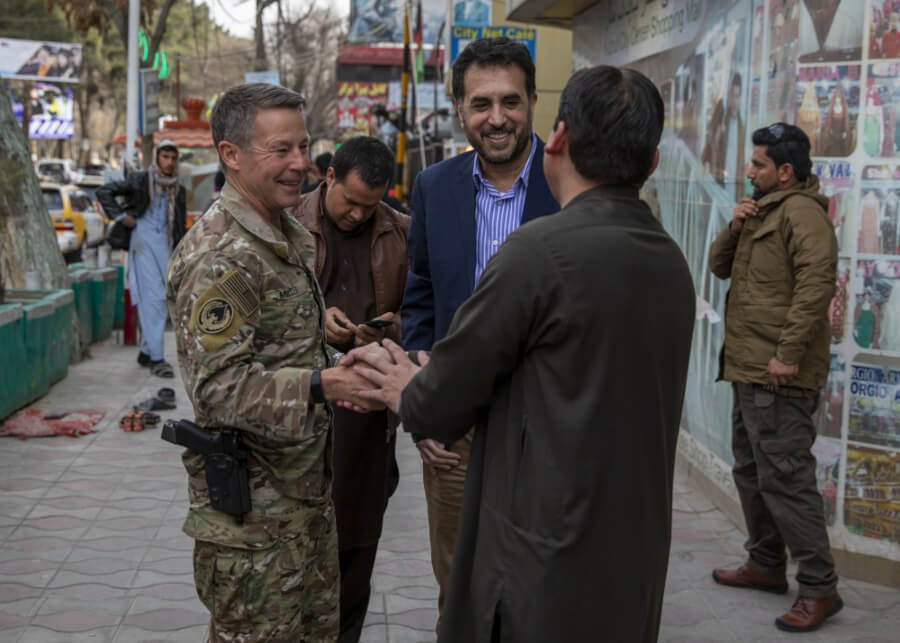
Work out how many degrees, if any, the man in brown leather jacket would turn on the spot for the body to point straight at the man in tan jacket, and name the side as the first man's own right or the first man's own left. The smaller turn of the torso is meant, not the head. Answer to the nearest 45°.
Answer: approximately 90° to the first man's own left

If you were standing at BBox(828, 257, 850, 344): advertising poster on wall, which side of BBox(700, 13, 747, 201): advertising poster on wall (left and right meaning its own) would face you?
left

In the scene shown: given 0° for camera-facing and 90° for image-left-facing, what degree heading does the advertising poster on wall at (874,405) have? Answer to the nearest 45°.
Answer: approximately 45°

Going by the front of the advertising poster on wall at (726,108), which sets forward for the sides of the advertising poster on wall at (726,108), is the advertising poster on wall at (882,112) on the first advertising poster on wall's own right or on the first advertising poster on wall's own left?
on the first advertising poster on wall's own left

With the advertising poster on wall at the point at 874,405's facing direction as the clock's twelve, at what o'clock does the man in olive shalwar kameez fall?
The man in olive shalwar kameez is roughly at 11 o'clock from the advertising poster on wall.

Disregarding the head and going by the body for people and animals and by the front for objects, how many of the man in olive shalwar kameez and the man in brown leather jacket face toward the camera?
1

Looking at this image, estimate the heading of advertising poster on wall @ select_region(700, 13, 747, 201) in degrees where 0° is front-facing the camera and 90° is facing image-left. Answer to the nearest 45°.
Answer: approximately 45°

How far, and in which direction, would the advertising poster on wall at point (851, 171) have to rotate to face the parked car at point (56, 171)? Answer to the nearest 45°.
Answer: approximately 90° to its right

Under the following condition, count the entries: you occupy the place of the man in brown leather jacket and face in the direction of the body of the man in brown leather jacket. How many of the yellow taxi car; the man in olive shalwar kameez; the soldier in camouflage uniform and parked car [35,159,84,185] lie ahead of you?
2

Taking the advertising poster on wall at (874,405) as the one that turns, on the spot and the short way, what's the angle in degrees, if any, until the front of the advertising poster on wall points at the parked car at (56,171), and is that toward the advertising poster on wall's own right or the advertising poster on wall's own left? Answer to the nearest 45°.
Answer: approximately 90° to the advertising poster on wall's own right

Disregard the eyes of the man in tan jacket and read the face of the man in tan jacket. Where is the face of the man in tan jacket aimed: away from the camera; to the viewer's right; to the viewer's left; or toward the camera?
to the viewer's left

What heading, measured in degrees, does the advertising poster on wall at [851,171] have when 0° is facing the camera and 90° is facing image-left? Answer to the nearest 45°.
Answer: approximately 45°
